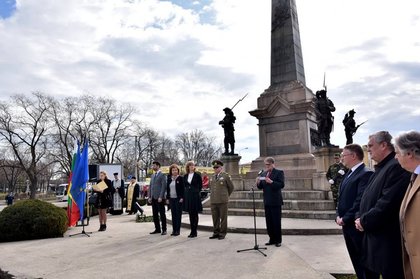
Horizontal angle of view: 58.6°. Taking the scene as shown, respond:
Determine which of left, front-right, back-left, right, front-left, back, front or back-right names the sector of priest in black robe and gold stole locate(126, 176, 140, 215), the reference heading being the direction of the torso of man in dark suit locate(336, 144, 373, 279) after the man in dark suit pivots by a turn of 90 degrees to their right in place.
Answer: front-left

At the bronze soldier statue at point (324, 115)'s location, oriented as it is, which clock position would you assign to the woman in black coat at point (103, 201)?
The woman in black coat is roughly at 2 o'clock from the bronze soldier statue.

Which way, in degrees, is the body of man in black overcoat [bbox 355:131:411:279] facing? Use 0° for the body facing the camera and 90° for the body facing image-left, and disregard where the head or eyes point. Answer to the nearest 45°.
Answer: approximately 90°

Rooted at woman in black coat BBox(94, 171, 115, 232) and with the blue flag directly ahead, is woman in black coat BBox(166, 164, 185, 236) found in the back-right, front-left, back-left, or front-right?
back-left

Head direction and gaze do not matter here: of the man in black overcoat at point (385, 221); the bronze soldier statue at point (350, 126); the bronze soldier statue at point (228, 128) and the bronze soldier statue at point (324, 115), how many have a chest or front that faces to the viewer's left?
2

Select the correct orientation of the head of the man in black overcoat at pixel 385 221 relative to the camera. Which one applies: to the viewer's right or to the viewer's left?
to the viewer's left

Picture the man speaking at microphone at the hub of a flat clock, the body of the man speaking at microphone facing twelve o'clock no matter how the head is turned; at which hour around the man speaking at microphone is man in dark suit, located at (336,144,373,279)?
The man in dark suit is roughly at 10 o'clock from the man speaking at microphone.

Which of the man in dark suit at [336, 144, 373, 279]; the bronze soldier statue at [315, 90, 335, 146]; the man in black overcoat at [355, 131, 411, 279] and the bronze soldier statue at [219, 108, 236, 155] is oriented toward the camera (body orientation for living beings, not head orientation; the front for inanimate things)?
the bronze soldier statue at [315, 90, 335, 146]

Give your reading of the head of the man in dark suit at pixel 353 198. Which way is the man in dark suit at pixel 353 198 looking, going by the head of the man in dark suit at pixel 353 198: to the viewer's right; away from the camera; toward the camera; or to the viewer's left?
to the viewer's left

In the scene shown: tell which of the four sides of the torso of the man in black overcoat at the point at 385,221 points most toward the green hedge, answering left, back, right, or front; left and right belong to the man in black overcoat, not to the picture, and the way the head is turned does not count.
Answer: front
